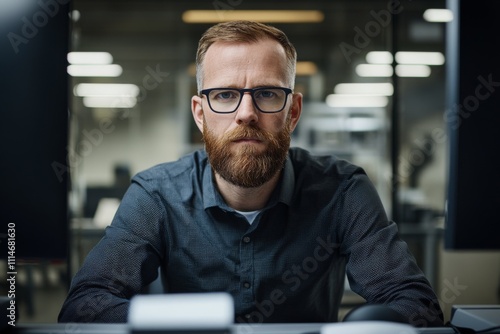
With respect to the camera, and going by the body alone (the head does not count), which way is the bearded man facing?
toward the camera

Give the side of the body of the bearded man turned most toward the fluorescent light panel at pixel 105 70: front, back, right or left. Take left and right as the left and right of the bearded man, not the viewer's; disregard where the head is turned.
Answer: back

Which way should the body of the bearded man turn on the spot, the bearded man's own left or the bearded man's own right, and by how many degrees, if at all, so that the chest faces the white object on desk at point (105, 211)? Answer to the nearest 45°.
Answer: approximately 180°

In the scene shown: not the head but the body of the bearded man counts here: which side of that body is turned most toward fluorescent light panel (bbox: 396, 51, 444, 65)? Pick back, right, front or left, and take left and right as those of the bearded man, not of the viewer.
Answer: back

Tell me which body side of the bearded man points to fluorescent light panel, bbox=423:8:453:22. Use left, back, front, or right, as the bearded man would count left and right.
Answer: back

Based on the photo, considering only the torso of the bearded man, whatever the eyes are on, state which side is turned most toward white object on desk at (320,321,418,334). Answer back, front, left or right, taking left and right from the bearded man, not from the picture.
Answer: front

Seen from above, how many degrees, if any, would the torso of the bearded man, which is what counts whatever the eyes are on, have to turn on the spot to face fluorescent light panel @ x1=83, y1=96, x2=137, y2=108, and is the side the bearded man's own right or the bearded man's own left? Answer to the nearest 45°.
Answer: approximately 180°

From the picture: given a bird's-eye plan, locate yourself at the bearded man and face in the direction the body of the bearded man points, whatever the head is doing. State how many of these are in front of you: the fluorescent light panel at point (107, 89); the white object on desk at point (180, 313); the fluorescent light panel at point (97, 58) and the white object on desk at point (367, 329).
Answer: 2

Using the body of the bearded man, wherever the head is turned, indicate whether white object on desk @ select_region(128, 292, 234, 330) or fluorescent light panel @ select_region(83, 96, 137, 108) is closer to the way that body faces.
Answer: the white object on desk

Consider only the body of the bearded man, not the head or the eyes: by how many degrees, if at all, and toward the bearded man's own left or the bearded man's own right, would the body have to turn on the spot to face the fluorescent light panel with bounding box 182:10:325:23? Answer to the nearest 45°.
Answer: approximately 180°

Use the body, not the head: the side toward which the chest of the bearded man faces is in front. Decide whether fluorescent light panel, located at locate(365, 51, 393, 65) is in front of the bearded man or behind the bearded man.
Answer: behind
